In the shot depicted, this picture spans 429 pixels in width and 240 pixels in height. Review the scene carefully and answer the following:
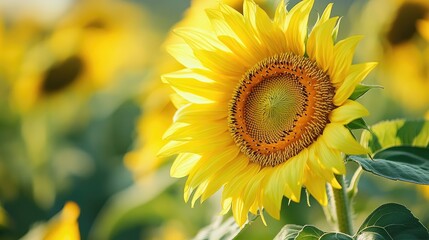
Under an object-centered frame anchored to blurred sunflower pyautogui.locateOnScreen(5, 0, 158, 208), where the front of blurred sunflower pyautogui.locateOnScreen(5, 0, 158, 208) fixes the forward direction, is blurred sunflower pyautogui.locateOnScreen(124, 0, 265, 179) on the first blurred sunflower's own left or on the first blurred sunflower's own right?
on the first blurred sunflower's own left

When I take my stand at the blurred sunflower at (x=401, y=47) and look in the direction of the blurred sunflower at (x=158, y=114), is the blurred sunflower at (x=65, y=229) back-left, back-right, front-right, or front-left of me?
front-left

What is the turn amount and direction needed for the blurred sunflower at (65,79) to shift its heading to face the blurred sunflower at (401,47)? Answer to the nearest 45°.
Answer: approximately 90° to its left

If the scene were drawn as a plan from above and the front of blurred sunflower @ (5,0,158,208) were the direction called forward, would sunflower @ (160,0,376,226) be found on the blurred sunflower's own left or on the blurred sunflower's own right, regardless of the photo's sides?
on the blurred sunflower's own left

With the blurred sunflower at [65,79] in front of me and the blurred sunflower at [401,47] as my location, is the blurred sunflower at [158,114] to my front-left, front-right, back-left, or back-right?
front-left

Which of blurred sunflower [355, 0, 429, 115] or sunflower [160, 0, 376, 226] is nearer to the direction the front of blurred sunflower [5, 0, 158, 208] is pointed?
the sunflower

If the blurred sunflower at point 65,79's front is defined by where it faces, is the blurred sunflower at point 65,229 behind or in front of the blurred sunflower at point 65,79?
in front

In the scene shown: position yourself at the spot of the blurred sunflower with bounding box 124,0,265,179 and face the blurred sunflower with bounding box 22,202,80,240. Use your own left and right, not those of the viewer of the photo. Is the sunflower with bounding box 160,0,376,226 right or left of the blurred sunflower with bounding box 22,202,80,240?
left

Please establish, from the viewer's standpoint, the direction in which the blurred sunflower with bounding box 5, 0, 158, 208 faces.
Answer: facing the viewer and to the left of the viewer
